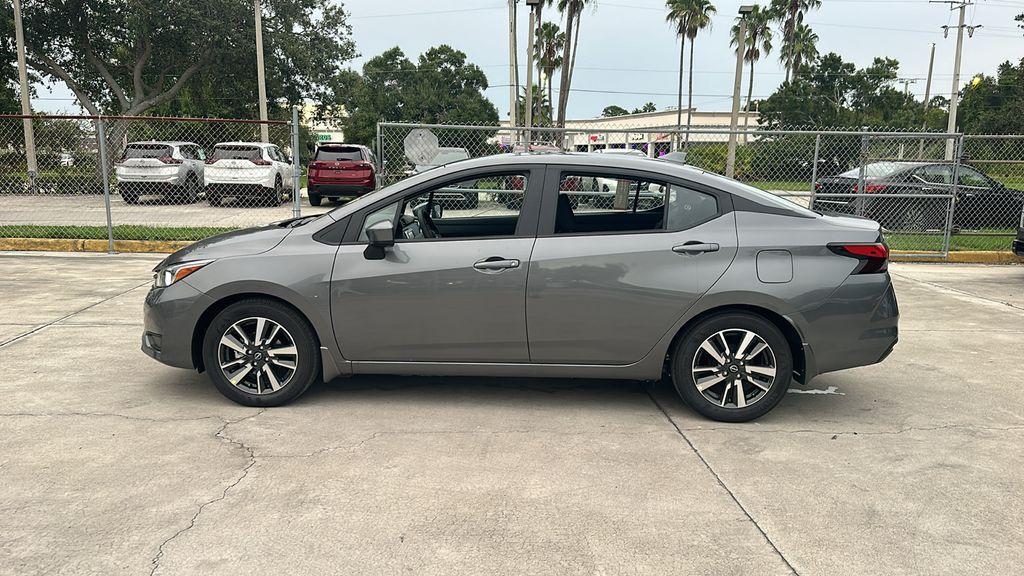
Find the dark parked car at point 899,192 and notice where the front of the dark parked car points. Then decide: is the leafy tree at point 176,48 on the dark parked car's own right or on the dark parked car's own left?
on the dark parked car's own left

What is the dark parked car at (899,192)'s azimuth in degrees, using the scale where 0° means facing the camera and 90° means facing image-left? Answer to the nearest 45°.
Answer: approximately 225°

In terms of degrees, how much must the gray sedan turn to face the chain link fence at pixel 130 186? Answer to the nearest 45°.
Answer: approximately 45° to its right

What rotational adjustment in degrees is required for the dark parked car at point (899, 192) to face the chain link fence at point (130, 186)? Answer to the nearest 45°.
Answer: approximately 135° to its left

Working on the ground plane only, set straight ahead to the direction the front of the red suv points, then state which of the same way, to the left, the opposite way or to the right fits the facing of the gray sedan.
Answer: to the left

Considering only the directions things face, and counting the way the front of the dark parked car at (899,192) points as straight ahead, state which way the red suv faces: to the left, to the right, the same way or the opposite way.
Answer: to the left

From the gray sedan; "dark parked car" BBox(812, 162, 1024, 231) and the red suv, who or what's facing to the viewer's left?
the gray sedan

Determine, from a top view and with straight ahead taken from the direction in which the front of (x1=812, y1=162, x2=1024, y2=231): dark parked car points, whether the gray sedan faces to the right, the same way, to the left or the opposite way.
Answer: the opposite way

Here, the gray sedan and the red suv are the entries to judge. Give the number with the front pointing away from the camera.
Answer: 1

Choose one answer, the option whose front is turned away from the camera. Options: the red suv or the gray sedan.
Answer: the red suv

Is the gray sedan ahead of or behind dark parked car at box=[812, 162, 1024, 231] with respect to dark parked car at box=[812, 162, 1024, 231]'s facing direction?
behind

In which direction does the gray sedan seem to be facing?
to the viewer's left

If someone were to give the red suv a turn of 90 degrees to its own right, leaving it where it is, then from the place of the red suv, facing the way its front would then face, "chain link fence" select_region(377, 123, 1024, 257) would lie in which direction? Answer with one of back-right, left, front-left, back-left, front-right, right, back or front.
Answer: front-right

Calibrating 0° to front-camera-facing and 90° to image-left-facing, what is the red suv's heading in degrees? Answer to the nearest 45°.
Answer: approximately 180°
